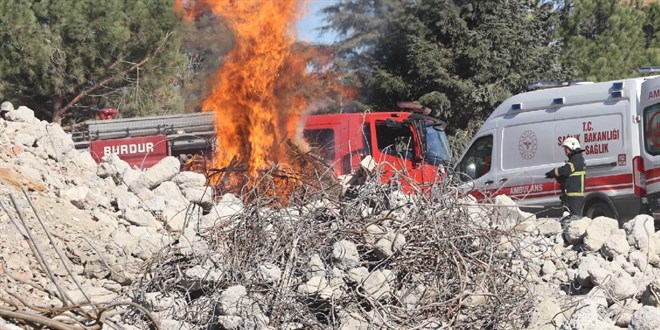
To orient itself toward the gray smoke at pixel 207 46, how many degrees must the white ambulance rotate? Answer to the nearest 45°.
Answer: approximately 45° to its left

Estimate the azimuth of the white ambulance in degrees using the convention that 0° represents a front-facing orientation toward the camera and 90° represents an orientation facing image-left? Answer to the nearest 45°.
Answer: approximately 135°

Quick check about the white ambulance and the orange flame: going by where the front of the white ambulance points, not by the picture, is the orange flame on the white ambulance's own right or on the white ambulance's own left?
on the white ambulance's own left

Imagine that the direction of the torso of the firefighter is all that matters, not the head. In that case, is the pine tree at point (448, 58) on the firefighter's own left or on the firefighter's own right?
on the firefighter's own right

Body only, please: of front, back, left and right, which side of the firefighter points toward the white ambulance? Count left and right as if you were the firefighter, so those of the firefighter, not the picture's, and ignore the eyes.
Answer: right

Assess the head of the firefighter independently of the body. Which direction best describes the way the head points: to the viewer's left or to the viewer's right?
to the viewer's left

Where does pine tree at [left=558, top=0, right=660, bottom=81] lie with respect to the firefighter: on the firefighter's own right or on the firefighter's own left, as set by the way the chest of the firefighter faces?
on the firefighter's own right

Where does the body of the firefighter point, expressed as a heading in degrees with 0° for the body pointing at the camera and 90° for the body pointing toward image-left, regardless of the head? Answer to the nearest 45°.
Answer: approximately 90°

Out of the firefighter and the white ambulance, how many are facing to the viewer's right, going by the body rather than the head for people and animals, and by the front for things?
0

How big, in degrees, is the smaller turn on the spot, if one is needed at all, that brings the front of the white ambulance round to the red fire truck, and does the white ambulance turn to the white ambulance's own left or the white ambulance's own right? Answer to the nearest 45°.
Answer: approximately 45° to the white ambulance's own left
